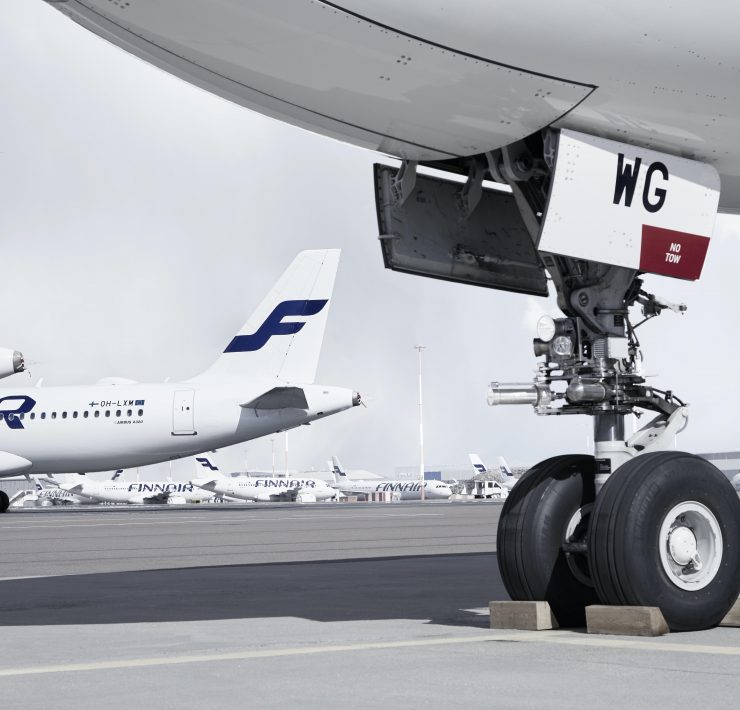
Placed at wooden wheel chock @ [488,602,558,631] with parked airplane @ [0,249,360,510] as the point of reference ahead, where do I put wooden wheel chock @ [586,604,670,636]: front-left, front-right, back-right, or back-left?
back-right

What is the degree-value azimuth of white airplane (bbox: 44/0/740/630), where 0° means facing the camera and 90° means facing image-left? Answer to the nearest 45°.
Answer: approximately 45°

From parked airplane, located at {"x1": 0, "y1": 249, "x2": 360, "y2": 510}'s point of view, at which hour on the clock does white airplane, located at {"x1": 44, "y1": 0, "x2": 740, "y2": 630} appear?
The white airplane is roughly at 9 o'clock from the parked airplane.

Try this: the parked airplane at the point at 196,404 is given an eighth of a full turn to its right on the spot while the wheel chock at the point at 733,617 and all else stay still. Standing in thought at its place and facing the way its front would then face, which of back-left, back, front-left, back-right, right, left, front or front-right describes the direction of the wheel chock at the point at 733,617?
back-left

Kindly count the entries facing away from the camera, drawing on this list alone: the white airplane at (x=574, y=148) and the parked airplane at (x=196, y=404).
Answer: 0

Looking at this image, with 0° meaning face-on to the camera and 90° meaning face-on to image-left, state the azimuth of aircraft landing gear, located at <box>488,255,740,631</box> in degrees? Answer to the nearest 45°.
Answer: approximately 45°

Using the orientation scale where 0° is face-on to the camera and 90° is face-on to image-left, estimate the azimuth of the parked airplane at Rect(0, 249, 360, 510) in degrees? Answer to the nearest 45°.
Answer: approximately 90°
